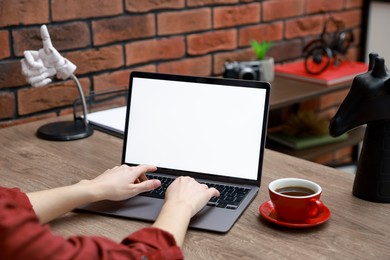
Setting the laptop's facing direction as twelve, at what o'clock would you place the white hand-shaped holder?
The white hand-shaped holder is roughly at 3 o'clock from the laptop.

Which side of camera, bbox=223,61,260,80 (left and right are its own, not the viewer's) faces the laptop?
front

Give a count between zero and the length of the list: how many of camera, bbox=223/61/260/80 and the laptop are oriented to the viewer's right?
0

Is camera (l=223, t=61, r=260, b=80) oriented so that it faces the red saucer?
yes

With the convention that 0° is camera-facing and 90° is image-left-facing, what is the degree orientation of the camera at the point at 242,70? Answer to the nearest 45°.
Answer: approximately 0°

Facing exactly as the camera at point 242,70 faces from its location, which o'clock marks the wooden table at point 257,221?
The wooden table is roughly at 12 o'clock from the camera.

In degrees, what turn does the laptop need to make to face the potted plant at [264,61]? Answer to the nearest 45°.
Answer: approximately 135° to its right
